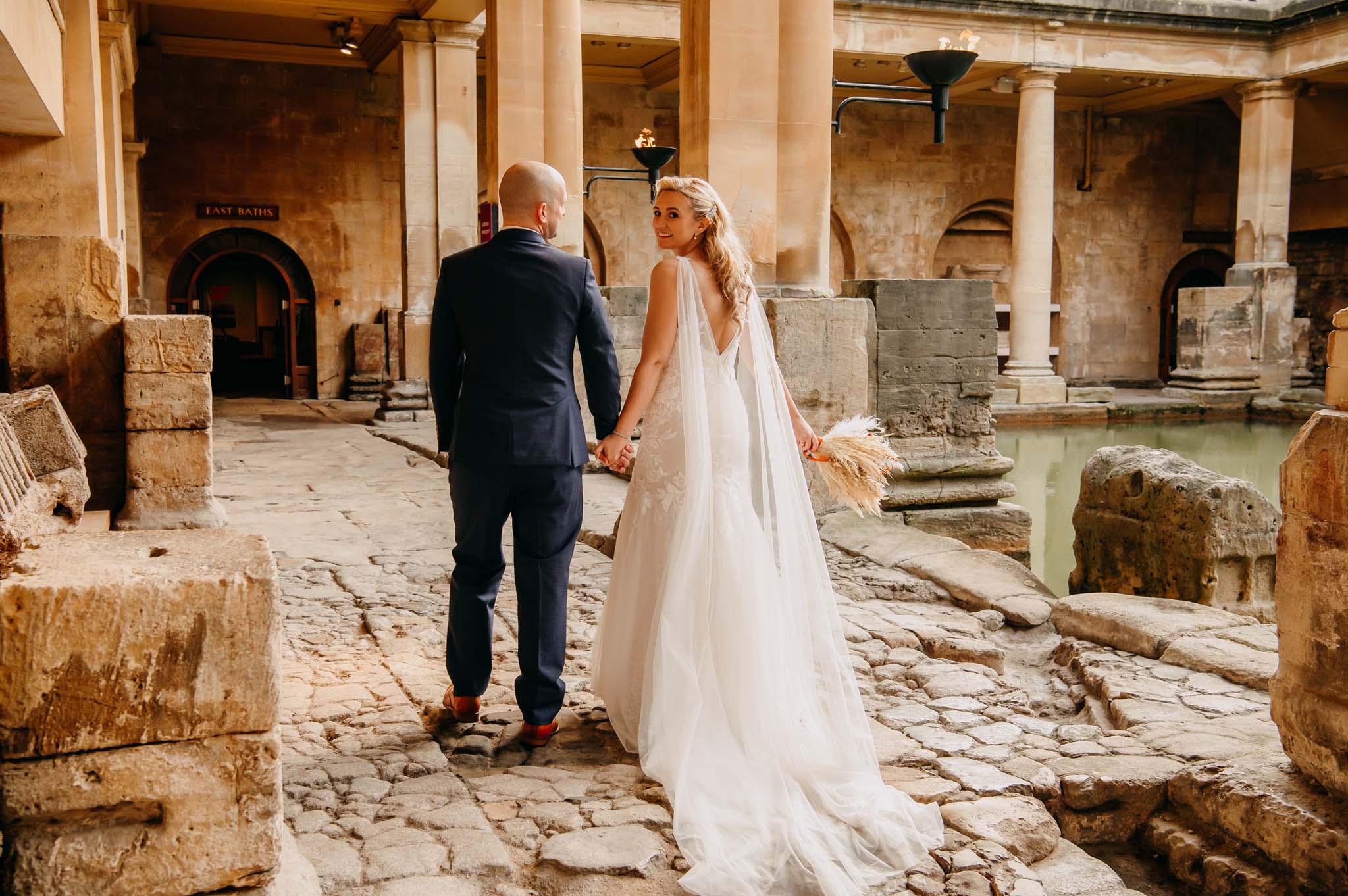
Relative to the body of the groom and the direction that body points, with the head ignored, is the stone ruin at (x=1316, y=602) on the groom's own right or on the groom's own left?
on the groom's own right

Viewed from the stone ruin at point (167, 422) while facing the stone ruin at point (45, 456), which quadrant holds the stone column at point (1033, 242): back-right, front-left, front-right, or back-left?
back-left

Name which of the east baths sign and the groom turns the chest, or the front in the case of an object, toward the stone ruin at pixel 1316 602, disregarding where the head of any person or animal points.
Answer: the east baths sign

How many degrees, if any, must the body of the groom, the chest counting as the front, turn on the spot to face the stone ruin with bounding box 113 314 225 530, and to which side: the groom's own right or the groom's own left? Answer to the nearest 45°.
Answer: approximately 45° to the groom's own left

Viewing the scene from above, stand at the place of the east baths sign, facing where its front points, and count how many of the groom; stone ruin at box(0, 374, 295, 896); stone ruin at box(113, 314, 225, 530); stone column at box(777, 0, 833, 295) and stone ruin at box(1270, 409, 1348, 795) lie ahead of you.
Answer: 5

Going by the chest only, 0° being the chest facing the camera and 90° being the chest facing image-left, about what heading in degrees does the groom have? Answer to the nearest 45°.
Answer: approximately 180°

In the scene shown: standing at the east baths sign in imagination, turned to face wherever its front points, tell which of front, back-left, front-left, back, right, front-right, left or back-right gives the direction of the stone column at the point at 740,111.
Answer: front

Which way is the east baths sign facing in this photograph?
toward the camera

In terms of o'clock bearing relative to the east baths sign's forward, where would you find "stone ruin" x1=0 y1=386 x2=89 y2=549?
The stone ruin is roughly at 12 o'clock from the east baths sign.

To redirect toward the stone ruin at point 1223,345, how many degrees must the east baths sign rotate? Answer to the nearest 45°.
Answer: approximately 90° to its left

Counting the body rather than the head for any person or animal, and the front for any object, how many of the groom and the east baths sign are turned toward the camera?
1

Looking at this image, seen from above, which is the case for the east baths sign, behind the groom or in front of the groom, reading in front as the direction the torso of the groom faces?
in front

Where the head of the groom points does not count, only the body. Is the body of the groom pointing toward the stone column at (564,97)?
yes

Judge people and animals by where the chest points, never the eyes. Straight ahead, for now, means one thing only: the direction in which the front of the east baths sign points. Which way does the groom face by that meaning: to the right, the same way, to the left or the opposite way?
the opposite way

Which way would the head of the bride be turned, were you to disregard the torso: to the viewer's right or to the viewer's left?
to the viewer's left

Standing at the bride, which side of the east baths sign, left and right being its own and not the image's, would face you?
front

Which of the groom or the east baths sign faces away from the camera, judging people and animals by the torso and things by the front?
the groom

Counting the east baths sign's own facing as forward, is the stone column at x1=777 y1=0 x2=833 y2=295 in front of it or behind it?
in front
